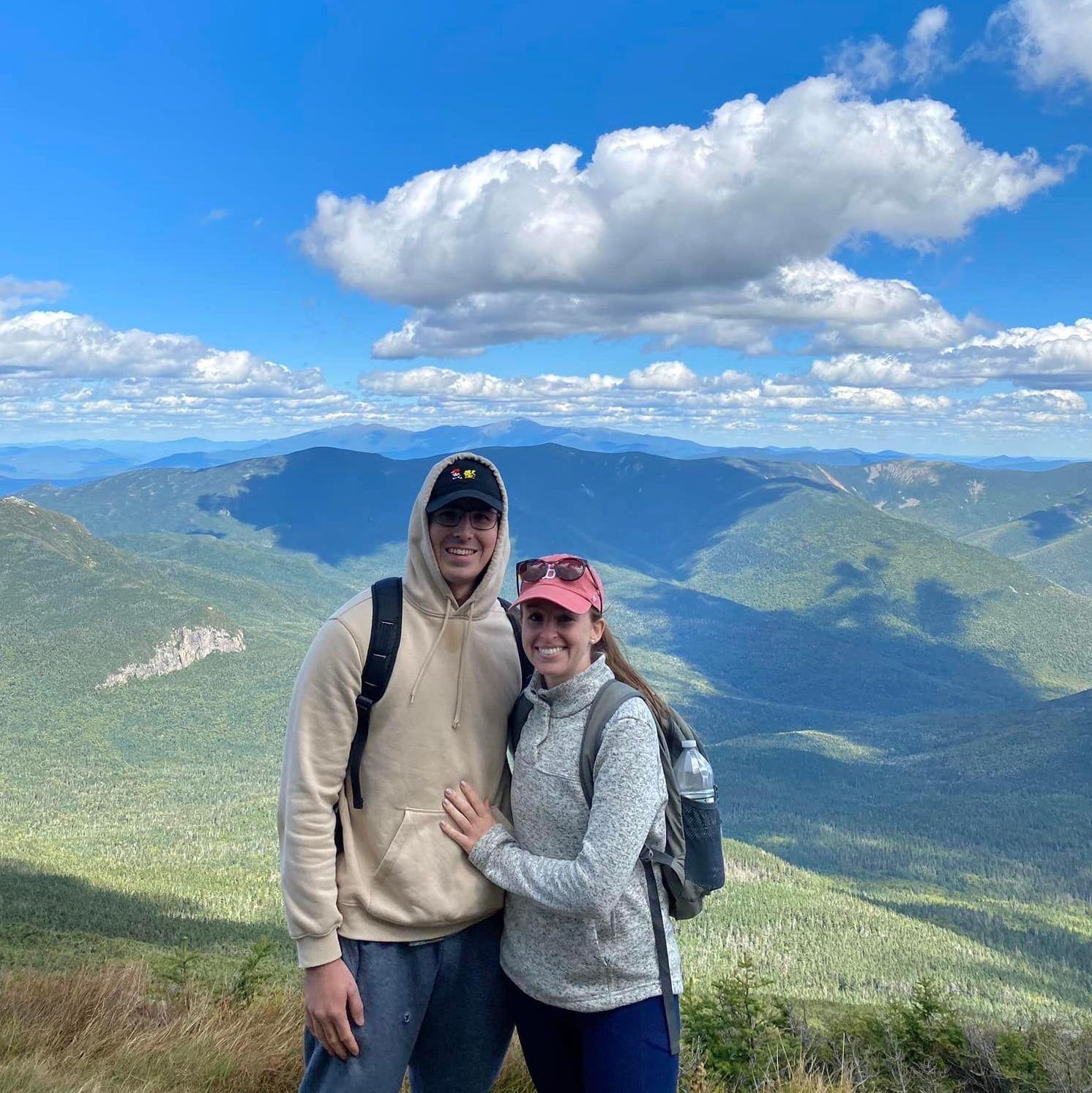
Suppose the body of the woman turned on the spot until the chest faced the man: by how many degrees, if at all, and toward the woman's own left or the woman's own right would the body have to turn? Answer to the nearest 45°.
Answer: approximately 45° to the woman's own right

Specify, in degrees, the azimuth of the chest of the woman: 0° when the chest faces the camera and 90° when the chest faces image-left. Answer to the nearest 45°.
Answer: approximately 45°
